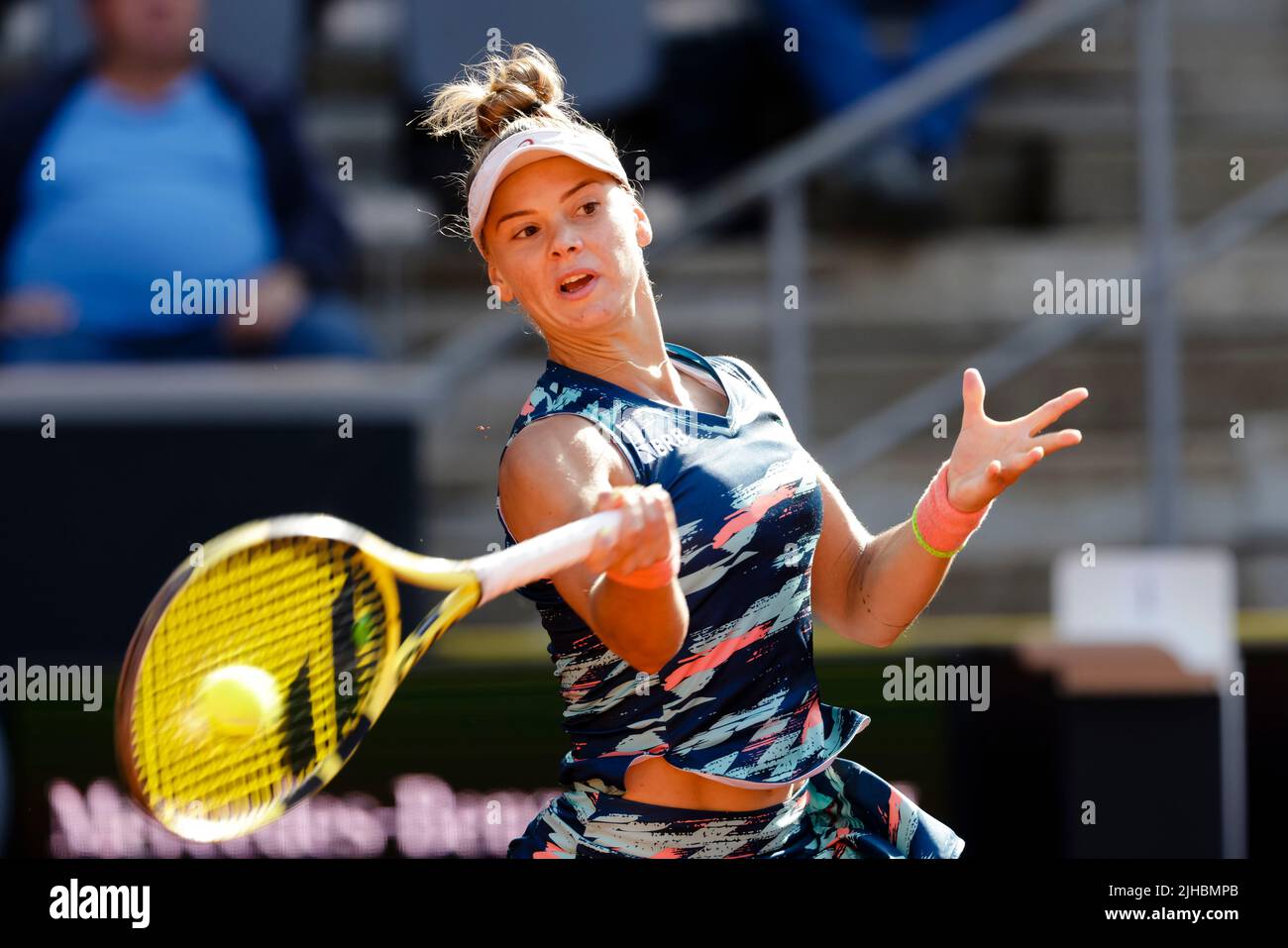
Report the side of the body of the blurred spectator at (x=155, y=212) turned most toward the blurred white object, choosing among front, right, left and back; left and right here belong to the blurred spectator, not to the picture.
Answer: left

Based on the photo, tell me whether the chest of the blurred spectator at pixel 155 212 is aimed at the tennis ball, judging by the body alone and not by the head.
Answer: yes

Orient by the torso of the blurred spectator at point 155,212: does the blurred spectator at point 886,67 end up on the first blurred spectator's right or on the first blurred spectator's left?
on the first blurred spectator's left

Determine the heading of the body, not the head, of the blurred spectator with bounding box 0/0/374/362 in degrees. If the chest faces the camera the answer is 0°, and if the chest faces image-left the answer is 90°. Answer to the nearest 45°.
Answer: approximately 0°

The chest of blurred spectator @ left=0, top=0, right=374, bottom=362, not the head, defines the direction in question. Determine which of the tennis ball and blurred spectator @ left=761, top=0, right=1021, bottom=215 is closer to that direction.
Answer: the tennis ball

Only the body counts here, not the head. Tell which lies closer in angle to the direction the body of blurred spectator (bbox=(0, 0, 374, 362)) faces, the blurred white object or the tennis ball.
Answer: the tennis ball
